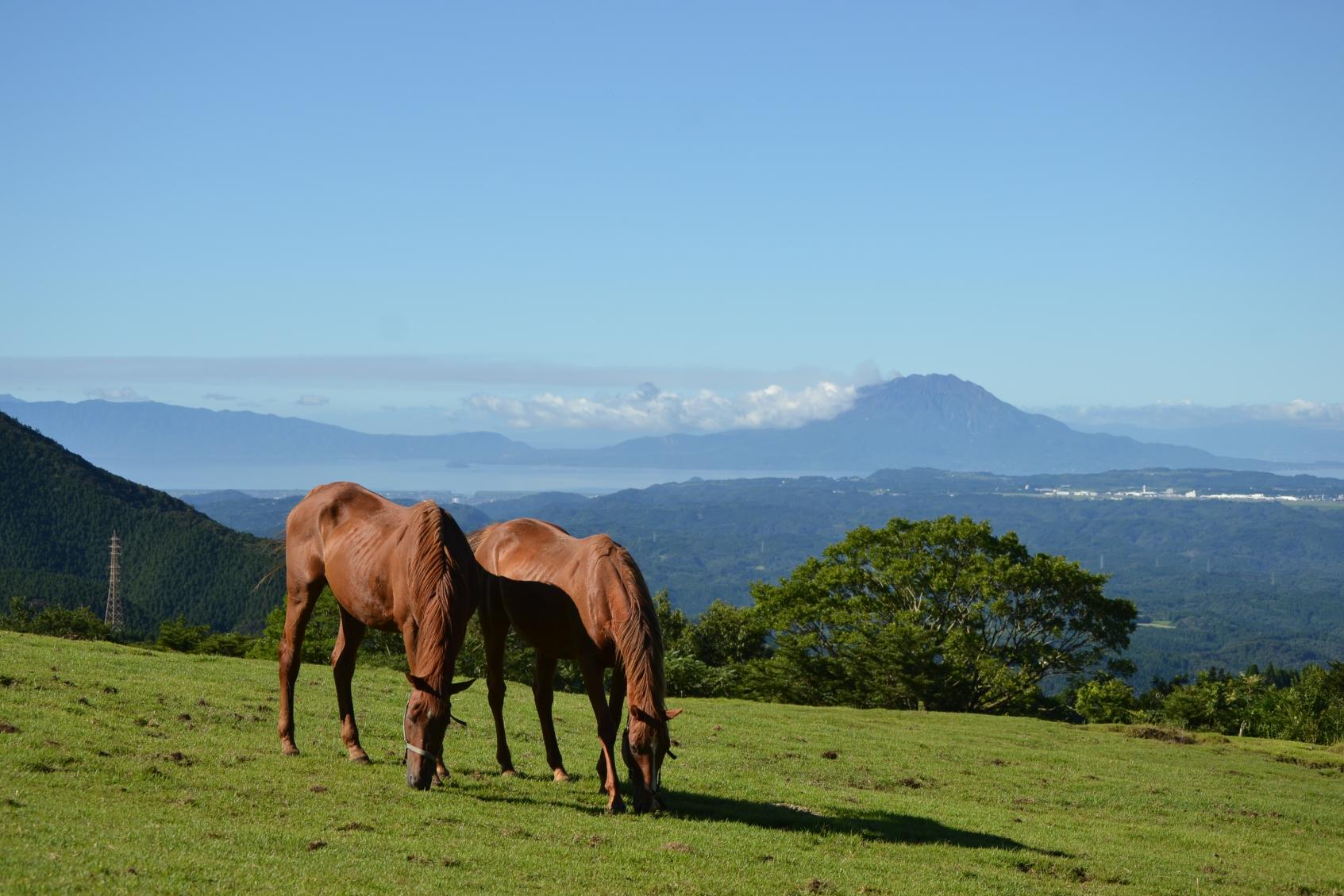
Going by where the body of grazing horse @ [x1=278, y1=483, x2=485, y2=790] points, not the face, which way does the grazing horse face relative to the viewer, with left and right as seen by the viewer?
facing the viewer and to the right of the viewer

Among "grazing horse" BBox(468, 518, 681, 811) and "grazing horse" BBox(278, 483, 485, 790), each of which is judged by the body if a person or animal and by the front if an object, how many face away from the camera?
0

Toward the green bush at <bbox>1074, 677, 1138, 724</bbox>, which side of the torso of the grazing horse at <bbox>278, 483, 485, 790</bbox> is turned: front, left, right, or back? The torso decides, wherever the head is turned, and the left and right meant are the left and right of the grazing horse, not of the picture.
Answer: left

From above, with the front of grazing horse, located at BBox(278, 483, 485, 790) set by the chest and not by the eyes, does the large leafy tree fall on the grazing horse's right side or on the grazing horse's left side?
on the grazing horse's left side

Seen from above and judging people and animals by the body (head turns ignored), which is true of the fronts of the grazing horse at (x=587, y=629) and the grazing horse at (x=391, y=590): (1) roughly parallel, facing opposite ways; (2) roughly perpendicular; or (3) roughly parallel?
roughly parallel

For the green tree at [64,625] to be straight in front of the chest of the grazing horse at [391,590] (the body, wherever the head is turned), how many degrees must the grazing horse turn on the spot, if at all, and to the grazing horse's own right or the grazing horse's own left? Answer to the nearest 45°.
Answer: approximately 135° to the grazing horse's own left

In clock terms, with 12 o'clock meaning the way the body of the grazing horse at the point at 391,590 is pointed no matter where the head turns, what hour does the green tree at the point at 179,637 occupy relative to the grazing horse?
The green tree is roughly at 7 o'clock from the grazing horse.

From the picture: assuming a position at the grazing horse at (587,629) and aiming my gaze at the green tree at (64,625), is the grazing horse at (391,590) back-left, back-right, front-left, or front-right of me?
front-left

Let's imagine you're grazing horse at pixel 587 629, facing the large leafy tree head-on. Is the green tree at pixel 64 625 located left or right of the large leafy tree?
left

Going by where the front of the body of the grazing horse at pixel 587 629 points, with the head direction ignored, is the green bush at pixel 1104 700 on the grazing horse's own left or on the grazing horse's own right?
on the grazing horse's own left
